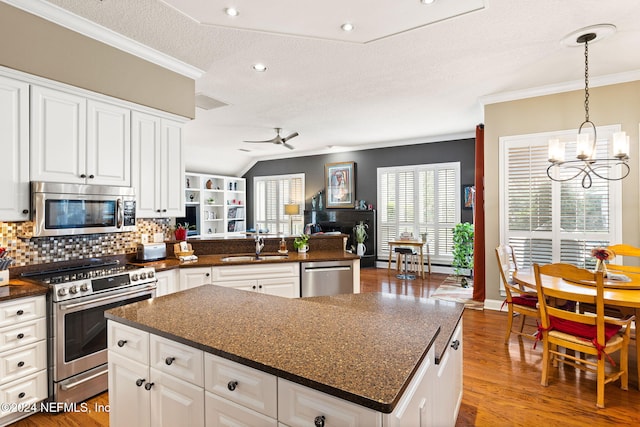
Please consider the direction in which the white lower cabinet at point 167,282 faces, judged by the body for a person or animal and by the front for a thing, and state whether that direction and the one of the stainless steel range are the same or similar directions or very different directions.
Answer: same or similar directions

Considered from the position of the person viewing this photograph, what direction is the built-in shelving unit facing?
facing the viewer and to the right of the viewer

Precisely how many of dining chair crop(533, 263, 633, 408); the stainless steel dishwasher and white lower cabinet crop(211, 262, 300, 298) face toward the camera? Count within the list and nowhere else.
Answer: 2

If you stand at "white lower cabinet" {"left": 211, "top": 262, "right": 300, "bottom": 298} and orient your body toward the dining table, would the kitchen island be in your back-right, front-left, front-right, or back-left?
front-right

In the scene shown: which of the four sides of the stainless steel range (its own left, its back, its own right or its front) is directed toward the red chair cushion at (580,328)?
front

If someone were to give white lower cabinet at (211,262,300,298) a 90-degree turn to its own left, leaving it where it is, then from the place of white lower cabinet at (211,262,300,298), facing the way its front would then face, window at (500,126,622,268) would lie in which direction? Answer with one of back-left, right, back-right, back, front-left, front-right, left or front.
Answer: front

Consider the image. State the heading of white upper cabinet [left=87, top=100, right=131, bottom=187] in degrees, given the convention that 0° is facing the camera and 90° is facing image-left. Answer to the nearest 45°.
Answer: approximately 315°

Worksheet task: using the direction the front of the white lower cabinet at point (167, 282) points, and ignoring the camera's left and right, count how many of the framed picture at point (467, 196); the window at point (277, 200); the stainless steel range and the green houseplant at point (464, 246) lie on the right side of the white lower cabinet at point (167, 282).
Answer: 1

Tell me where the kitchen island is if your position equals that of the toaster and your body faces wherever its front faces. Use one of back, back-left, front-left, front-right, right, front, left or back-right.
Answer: front-right

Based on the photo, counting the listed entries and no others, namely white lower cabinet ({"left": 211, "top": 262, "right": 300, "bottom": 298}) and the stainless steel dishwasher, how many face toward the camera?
2

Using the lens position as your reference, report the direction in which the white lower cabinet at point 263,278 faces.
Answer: facing the viewer

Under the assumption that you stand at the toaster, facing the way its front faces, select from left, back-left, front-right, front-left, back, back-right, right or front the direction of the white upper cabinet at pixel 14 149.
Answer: right

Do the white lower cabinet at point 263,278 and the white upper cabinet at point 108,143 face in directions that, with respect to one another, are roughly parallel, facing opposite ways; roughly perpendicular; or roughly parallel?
roughly perpendicular

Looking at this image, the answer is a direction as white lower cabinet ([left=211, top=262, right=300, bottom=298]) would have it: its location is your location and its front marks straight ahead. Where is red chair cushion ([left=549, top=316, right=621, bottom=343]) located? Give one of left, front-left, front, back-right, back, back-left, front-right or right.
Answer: front-left

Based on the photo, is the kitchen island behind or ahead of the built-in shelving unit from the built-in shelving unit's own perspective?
ahead

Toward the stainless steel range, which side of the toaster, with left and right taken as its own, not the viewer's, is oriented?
right

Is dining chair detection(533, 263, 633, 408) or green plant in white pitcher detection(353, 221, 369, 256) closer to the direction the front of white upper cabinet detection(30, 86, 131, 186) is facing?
the dining chair

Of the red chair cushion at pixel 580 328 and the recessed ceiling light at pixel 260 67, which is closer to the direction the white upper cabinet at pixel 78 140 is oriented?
the red chair cushion

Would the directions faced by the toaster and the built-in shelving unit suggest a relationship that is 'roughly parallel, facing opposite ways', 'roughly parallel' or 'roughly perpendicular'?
roughly parallel
